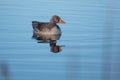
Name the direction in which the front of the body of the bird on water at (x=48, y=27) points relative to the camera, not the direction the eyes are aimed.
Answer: to the viewer's right
